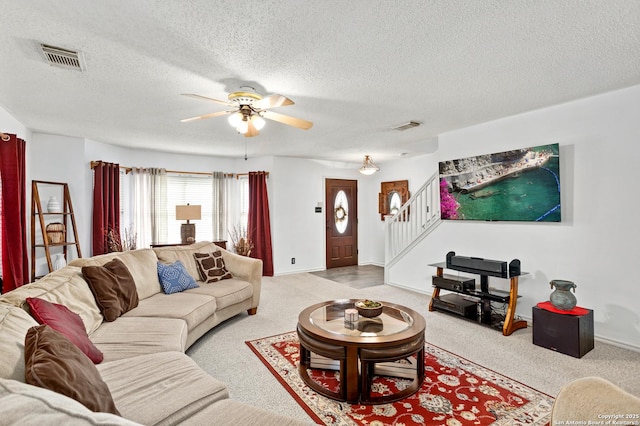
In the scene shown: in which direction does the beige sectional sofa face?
to the viewer's right

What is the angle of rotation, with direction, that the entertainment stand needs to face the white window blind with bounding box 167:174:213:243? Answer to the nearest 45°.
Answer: approximately 45° to its right

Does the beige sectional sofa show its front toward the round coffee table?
yes

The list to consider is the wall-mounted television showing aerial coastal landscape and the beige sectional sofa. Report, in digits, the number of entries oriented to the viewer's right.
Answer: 1

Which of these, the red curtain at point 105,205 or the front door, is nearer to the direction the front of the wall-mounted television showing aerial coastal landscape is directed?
the red curtain

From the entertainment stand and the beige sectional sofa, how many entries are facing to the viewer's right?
1

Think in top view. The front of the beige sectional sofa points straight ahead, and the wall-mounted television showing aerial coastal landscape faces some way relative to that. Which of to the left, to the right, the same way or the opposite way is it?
the opposite way

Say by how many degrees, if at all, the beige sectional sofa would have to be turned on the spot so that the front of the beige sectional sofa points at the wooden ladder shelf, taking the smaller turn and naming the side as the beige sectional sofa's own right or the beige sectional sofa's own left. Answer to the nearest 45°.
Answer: approximately 90° to the beige sectional sofa's own left
